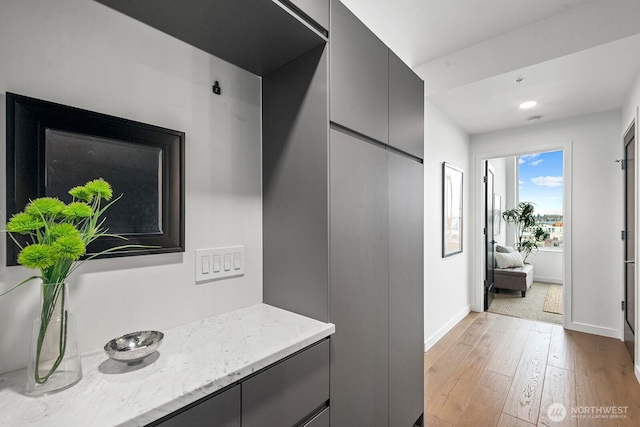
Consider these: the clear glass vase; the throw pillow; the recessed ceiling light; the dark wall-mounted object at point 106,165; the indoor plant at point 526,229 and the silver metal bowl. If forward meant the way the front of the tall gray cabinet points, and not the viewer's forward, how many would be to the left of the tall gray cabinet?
3

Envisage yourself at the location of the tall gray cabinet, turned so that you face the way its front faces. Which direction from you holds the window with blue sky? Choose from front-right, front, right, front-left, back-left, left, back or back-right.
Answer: left

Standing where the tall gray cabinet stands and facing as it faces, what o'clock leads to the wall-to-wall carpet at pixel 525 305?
The wall-to-wall carpet is roughly at 9 o'clock from the tall gray cabinet.

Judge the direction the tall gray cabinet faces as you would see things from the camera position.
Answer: facing the viewer and to the right of the viewer

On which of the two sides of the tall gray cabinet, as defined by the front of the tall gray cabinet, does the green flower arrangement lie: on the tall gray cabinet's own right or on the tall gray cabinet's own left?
on the tall gray cabinet's own right

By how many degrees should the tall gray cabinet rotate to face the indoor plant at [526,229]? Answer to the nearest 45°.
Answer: approximately 90° to its left

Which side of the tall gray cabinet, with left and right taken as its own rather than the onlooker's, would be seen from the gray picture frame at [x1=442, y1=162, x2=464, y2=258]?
left

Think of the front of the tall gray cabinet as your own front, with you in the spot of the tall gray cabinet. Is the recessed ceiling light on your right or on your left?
on your left

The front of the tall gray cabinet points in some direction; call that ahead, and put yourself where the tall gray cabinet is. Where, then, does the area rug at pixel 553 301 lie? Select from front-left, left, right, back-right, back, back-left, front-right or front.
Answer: left

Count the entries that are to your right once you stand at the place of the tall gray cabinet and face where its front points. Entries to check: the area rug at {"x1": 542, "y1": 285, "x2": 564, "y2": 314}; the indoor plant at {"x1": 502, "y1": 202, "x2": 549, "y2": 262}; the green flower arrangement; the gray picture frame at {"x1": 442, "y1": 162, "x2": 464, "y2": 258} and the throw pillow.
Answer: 1

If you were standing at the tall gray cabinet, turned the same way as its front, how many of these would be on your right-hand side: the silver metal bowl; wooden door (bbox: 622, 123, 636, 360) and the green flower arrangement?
2

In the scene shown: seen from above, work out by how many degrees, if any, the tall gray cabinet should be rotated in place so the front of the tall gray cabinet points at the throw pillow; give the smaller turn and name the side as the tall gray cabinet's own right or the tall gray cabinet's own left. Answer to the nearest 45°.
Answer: approximately 90° to the tall gray cabinet's own left
